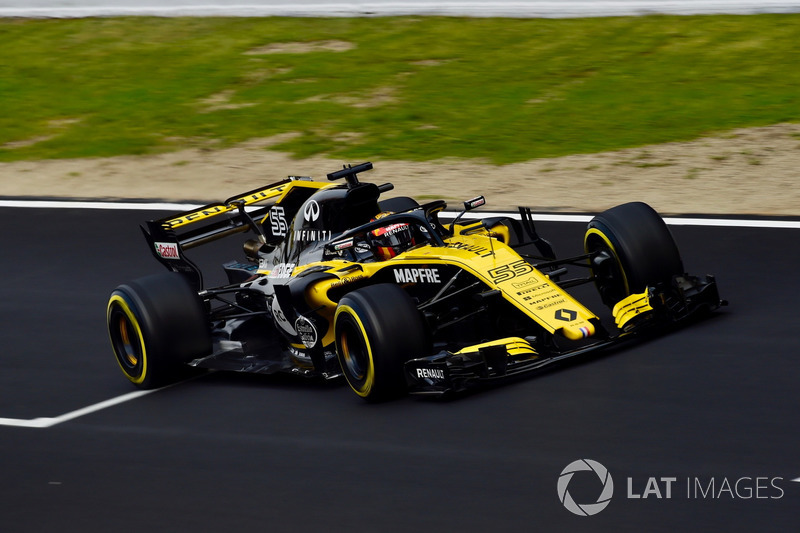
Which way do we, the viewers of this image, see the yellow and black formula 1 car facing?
facing the viewer and to the right of the viewer
